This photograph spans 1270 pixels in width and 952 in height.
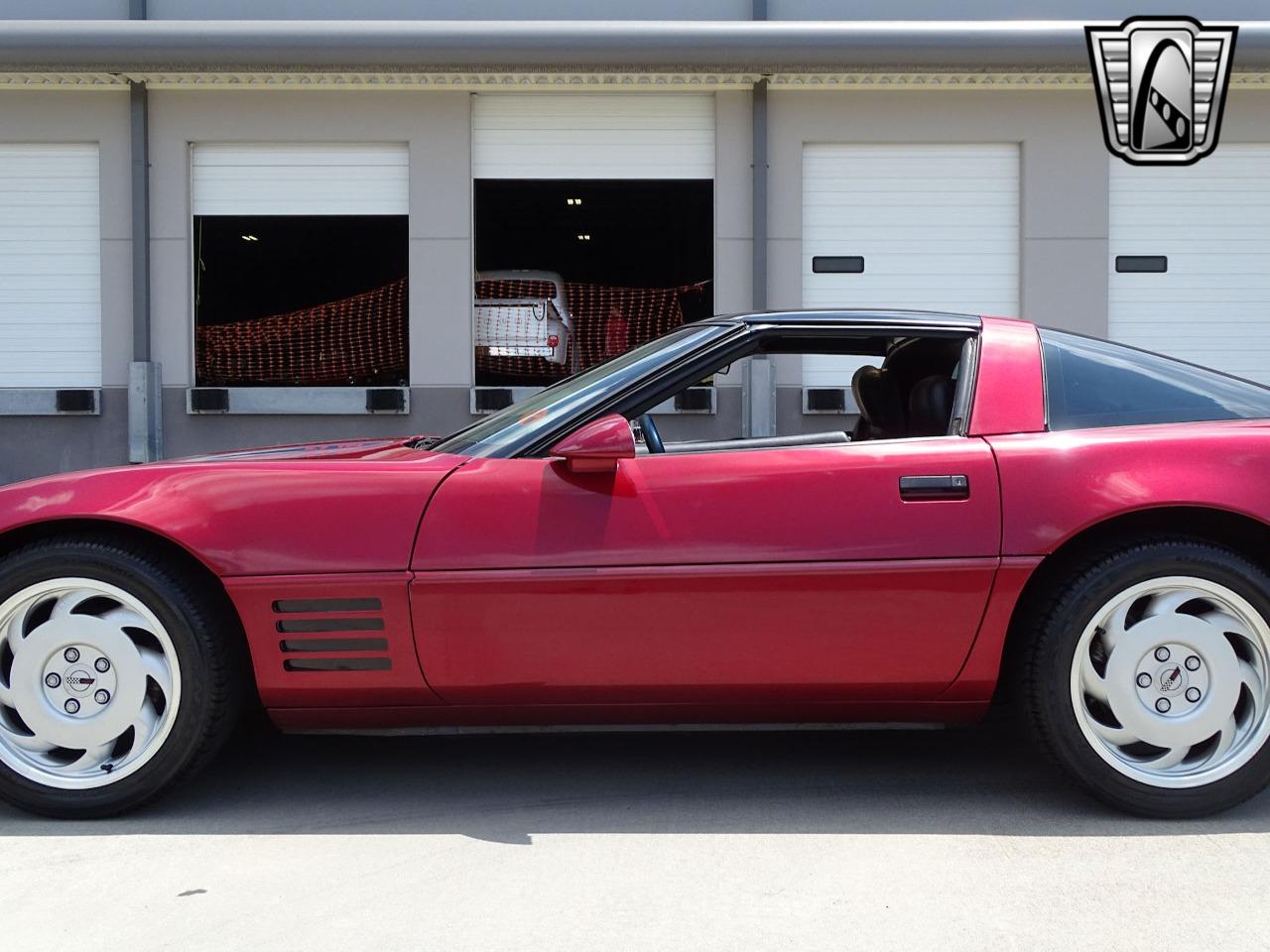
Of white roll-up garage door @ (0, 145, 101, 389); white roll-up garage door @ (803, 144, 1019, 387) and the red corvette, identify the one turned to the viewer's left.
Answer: the red corvette

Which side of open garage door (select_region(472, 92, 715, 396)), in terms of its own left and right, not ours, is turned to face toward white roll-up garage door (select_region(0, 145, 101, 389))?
right

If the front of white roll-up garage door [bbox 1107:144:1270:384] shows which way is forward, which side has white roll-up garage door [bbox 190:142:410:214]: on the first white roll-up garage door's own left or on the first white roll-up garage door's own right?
on the first white roll-up garage door's own right

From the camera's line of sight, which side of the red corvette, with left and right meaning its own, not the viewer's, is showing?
left

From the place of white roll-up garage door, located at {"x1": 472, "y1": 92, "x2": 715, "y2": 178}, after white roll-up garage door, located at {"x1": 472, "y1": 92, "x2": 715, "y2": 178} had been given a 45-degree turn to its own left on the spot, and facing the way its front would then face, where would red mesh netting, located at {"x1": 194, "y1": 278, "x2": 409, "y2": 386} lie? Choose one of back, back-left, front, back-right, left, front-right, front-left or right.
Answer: back-right

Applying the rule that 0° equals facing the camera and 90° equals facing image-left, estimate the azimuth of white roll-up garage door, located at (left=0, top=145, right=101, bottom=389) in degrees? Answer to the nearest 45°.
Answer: approximately 0°
